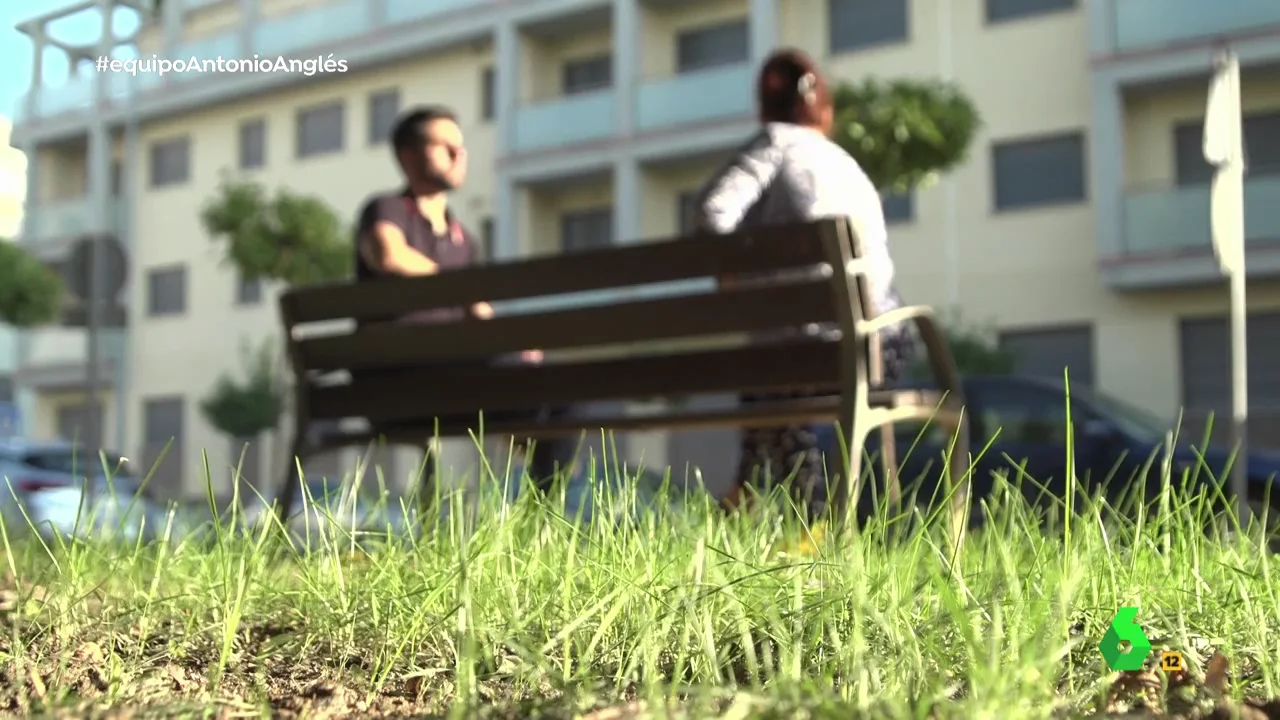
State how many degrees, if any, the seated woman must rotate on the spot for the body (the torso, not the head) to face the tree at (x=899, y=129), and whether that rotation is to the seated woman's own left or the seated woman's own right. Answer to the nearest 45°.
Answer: approximately 45° to the seated woman's own left

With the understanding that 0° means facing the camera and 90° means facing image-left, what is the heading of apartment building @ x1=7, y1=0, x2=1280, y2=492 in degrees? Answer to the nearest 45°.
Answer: approximately 45°

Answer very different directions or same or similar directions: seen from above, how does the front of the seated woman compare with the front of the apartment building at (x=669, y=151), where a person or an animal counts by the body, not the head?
very different directions

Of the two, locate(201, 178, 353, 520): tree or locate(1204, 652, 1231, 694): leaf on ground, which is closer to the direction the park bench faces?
the tree

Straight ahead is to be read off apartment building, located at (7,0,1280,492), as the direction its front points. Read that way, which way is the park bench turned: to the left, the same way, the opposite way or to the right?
the opposite way

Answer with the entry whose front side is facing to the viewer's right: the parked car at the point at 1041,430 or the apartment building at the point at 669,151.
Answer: the parked car

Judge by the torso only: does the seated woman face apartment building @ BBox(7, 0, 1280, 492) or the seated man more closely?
the apartment building
